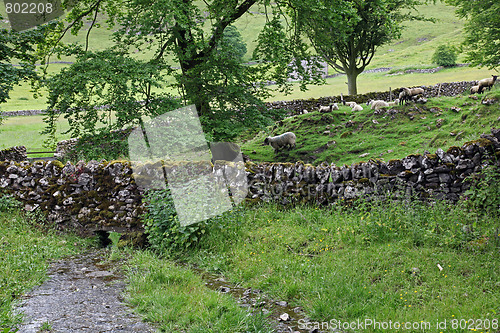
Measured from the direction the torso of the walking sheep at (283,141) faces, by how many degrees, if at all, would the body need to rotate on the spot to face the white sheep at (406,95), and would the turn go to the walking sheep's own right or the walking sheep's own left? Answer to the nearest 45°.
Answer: approximately 135° to the walking sheep's own right

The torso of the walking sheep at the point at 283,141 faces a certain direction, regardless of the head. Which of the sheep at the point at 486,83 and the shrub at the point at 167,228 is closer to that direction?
the shrub

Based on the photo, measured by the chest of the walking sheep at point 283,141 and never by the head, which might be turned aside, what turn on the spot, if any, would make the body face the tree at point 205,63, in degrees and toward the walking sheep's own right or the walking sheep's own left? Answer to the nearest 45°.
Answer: approximately 45° to the walking sheep's own left

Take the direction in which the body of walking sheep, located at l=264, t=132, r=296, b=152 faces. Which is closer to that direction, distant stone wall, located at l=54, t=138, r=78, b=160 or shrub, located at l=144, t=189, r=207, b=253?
the distant stone wall

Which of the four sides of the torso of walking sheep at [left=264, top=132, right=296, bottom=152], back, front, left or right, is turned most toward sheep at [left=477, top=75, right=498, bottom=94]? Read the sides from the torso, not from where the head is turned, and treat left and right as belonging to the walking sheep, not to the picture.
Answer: back

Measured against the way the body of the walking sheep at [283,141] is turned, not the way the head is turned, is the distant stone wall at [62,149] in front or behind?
in front

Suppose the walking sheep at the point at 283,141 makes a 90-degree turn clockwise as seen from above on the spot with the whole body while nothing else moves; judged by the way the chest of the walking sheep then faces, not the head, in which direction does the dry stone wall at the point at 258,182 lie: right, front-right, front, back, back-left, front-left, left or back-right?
back

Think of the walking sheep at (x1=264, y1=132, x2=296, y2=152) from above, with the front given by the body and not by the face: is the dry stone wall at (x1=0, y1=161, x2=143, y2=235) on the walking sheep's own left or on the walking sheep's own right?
on the walking sheep's own left

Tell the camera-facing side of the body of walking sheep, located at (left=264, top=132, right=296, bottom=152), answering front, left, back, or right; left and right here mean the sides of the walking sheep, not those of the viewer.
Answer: left

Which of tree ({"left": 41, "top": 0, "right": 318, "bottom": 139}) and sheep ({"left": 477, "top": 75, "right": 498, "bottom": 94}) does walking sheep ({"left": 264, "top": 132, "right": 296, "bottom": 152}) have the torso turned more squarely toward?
the tree

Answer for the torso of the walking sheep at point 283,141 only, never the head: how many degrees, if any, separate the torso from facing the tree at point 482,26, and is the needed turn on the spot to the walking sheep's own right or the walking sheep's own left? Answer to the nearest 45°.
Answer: approximately 135° to the walking sheep's own right
